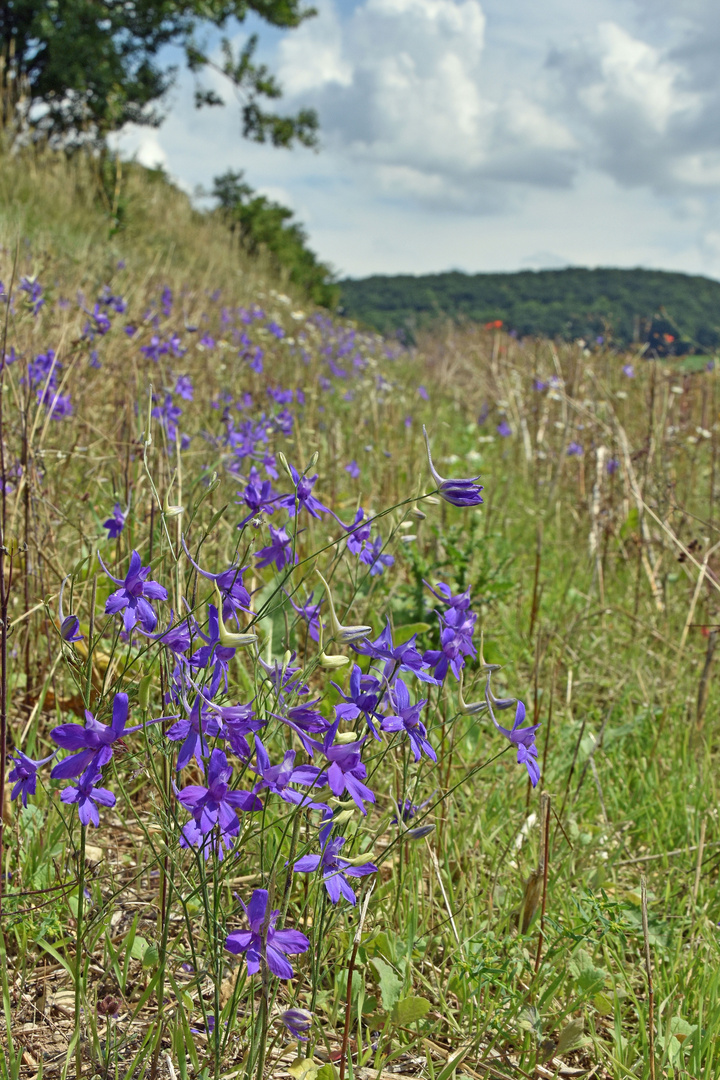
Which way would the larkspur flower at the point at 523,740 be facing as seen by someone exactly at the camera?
facing to the right of the viewer

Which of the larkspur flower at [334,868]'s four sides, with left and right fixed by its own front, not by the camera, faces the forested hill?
back

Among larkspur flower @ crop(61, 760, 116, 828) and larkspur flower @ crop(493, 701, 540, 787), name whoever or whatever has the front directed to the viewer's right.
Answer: larkspur flower @ crop(493, 701, 540, 787)

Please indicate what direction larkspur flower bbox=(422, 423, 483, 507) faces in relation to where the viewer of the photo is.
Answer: facing to the right of the viewer

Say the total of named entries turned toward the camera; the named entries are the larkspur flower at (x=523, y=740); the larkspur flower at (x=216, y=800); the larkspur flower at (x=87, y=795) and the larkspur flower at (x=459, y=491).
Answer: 2

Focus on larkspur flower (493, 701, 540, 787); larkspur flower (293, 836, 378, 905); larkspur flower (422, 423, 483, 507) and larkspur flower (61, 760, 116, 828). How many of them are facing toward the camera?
2
